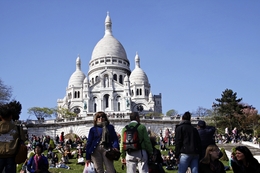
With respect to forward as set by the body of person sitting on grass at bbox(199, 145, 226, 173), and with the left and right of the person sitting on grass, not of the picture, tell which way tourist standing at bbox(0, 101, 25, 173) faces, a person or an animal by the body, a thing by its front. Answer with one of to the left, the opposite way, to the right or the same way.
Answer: the opposite way

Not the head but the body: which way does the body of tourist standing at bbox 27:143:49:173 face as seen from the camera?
toward the camera

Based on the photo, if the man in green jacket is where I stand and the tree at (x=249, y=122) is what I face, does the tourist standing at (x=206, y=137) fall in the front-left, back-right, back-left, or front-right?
front-right

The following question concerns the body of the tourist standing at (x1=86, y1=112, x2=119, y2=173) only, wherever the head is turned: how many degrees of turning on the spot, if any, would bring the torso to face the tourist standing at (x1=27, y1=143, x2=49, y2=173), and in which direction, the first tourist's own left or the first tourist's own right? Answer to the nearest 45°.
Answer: approximately 135° to the first tourist's own right

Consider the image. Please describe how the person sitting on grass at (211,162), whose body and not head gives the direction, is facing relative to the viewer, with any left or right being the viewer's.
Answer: facing the viewer and to the right of the viewer

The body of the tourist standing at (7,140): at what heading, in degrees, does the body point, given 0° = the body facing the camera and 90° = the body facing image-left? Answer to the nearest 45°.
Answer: approximately 180°

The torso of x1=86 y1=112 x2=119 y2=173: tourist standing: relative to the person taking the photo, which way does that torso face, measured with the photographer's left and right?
facing the viewer

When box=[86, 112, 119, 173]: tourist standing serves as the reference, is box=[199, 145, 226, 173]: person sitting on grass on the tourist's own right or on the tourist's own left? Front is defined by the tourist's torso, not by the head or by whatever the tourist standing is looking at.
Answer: on the tourist's own left

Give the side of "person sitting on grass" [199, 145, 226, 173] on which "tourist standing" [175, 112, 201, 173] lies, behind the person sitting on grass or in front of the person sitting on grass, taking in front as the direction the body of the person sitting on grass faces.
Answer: behind

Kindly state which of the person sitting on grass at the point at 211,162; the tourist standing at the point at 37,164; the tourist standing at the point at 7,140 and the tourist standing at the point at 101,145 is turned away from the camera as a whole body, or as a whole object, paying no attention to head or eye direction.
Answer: the tourist standing at the point at 7,140

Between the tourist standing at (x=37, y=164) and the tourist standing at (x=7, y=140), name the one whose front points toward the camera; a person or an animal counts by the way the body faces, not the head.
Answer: the tourist standing at (x=37, y=164)

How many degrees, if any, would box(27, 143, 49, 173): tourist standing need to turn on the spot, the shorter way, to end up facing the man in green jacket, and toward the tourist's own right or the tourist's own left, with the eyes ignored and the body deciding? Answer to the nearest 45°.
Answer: approximately 45° to the tourist's own left
